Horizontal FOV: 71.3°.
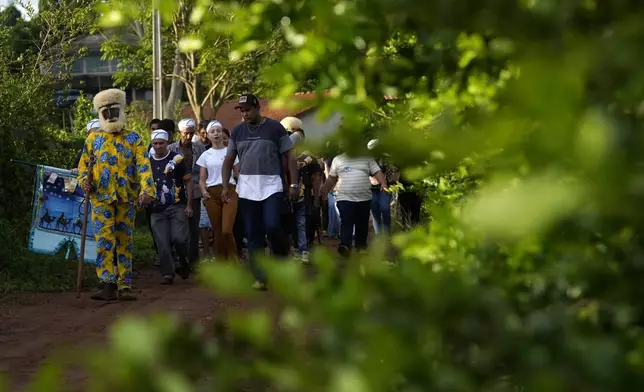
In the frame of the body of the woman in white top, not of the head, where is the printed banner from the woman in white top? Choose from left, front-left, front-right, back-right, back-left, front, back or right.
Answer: right

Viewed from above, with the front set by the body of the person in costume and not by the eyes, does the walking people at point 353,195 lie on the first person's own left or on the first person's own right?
on the first person's own left

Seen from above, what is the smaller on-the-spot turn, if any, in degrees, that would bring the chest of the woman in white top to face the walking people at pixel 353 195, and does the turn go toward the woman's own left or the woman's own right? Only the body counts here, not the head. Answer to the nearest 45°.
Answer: approximately 90° to the woman's own left

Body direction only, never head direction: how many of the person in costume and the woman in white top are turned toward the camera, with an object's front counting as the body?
2

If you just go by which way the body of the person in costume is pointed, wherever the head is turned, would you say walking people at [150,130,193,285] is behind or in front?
behind
